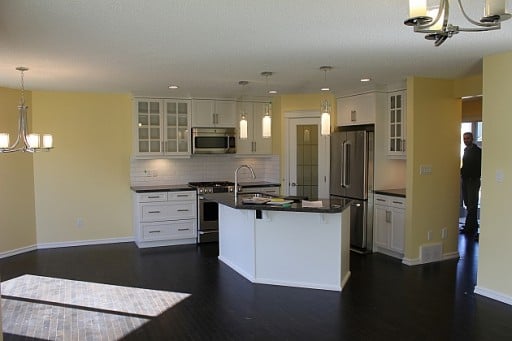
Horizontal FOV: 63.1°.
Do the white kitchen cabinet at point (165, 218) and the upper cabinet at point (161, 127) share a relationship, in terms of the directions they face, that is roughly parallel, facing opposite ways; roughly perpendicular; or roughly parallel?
roughly parallel

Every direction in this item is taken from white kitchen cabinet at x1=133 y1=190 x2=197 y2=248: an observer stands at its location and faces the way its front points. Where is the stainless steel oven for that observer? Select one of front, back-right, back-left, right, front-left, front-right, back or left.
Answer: left

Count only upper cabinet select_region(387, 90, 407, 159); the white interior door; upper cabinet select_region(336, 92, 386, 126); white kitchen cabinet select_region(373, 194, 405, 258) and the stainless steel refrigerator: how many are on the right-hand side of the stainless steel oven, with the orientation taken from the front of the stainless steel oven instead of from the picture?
0

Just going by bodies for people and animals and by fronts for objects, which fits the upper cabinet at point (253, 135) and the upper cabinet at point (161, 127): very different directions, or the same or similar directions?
same or similar directions

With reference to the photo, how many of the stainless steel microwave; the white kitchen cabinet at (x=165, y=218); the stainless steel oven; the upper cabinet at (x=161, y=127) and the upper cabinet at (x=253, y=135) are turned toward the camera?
5

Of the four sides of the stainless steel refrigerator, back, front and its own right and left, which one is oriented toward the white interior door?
right

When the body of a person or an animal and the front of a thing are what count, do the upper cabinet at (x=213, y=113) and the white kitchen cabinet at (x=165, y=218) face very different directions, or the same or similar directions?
same or similar directions

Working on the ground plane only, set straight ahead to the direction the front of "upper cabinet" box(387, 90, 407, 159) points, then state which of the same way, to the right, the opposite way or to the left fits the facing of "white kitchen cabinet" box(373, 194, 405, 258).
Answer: the same way

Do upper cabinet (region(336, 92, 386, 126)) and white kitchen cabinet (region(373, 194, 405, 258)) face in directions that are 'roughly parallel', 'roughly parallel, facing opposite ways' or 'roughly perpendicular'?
roughly parallel

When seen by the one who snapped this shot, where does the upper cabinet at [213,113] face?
facing the viewer

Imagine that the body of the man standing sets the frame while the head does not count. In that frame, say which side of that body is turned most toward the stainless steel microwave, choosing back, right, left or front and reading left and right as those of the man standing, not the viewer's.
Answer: front

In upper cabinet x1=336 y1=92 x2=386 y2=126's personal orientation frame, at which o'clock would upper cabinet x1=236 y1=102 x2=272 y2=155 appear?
upper cabinet x1=236 y1=102 x2=272 y2=155 is roughly at 2 o'clock from upper cabinet x1=336 y1=92 x2=386 y2=126.

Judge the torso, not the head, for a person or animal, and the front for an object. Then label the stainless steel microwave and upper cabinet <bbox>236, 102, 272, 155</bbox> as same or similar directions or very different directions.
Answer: same or similar directions

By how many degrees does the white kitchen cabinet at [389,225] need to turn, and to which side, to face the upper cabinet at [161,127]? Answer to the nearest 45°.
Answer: approximately 45° to its right

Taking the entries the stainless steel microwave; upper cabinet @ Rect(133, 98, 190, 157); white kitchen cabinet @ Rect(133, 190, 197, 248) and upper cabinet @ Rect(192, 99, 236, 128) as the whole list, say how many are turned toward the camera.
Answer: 4

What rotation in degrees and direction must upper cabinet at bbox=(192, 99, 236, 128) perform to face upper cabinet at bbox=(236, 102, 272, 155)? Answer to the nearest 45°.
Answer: approximately 90° to its left

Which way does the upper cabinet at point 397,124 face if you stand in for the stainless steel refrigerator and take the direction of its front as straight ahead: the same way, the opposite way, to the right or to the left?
the same way

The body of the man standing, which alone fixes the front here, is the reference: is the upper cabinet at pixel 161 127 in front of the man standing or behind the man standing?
in front

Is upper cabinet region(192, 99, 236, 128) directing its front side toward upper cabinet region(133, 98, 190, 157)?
no
